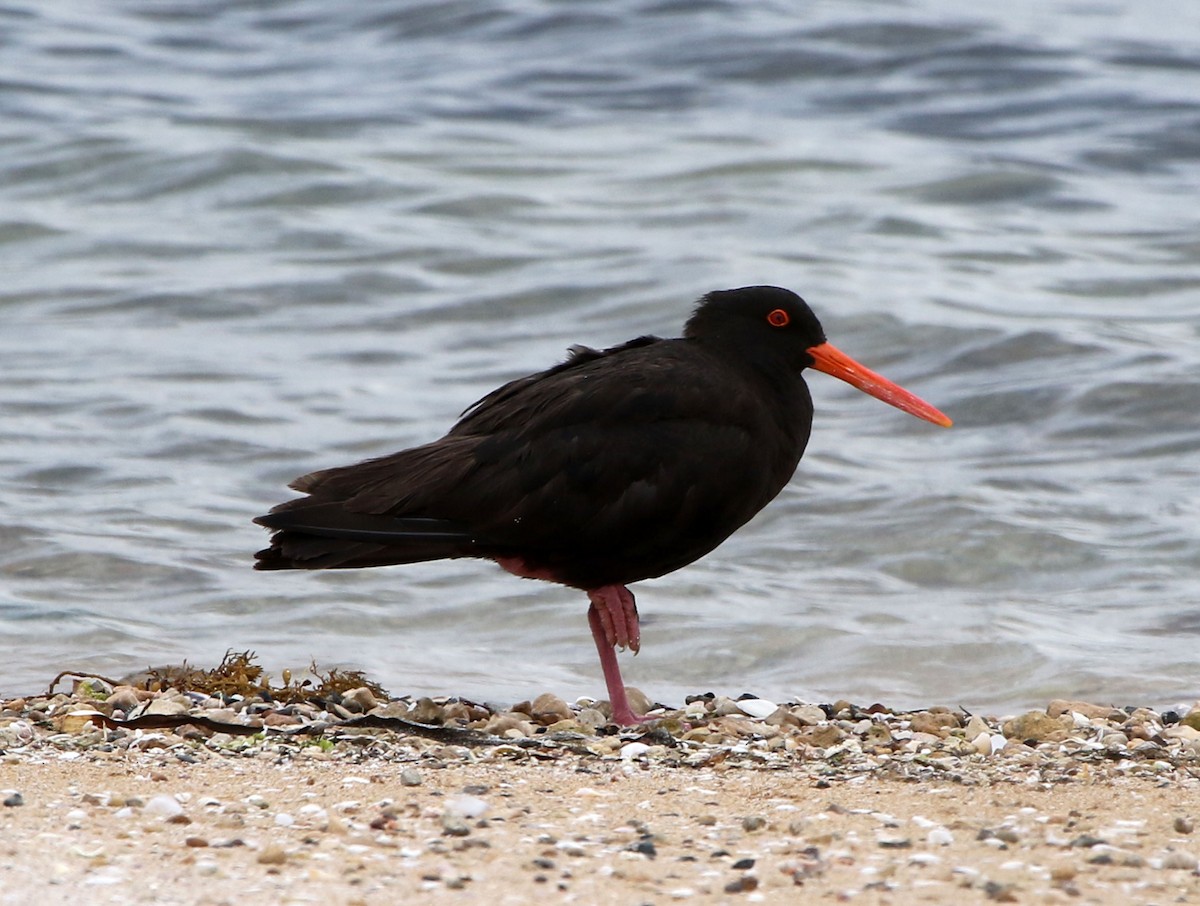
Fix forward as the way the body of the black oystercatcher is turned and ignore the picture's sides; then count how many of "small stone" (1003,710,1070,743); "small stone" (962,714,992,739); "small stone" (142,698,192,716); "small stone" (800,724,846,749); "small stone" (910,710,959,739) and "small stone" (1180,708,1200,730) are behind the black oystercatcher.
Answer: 1

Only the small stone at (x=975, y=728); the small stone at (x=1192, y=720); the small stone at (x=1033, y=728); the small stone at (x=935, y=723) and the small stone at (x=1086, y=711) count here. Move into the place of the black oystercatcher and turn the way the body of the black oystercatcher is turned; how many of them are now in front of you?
5

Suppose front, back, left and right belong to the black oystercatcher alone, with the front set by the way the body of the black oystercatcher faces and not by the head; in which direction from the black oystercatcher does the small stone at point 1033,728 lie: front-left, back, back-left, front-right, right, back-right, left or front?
front

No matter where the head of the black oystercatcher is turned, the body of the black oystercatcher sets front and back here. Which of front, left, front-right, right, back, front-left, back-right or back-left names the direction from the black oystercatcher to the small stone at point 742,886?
right

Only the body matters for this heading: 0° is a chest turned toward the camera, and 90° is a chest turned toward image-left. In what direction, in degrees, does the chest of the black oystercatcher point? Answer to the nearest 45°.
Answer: approximately 270°

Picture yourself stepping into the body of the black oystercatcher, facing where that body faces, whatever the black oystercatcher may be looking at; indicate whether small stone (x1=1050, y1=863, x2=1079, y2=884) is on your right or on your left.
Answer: on your right

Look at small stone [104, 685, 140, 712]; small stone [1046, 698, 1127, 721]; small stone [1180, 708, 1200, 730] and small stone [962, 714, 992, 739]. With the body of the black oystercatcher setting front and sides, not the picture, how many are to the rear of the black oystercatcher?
1

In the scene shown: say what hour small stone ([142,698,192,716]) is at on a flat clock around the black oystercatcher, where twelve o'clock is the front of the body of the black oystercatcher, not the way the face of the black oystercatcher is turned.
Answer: The small stone is roughly at 6 o'clock from the black oystercatcher.

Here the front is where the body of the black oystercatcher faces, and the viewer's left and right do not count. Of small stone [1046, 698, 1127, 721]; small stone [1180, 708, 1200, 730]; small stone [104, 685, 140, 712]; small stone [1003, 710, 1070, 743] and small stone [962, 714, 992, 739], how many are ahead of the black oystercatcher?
4

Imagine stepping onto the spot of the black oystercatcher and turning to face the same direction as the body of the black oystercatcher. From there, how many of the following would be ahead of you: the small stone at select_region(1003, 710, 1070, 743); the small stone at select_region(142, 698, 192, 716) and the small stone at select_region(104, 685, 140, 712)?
1

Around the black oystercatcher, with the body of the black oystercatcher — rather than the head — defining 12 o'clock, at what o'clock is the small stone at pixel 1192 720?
The small stone is roughly at 12 o'clock from the black oystercatcher.

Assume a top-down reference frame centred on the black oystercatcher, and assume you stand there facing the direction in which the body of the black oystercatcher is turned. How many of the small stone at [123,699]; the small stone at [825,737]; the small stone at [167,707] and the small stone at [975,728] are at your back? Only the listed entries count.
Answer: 2

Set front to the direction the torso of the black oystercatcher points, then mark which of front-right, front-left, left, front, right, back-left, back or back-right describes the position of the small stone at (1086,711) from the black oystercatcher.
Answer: front

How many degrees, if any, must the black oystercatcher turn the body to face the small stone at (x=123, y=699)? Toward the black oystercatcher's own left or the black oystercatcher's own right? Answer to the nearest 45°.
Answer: approximately 180°

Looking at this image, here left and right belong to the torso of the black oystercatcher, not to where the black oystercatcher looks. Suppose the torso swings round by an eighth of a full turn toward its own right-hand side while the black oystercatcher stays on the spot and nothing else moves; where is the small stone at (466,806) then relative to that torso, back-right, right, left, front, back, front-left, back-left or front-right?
front-right
